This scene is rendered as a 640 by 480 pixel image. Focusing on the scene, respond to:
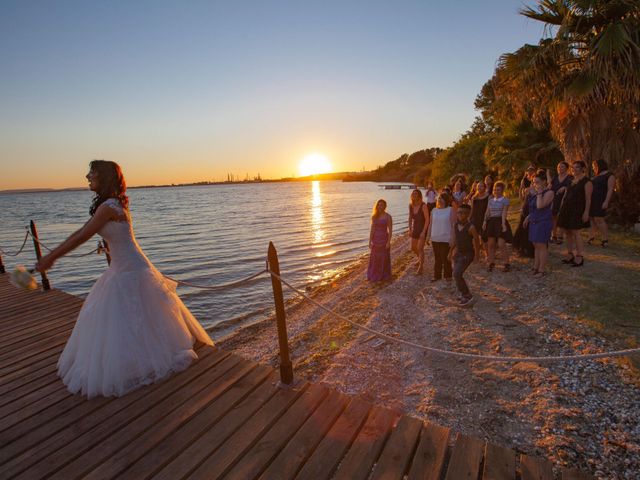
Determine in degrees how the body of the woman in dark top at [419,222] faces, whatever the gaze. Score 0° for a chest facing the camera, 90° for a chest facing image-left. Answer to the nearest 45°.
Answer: approximately 45°

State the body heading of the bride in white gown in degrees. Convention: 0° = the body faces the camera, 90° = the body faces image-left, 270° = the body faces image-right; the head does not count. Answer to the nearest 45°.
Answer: approximately 90°

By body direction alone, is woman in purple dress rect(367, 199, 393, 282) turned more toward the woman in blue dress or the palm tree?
the woman in blue dress

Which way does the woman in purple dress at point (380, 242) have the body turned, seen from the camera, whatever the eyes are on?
toward the camera

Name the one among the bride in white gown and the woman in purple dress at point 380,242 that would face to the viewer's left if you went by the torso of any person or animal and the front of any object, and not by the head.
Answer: the bride in white gown

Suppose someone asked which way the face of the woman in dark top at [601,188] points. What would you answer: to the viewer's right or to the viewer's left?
to the viewer's left

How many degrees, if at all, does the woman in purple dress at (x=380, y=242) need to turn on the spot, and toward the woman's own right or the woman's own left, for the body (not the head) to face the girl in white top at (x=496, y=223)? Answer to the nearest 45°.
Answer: approximately 90° to the woman's own left

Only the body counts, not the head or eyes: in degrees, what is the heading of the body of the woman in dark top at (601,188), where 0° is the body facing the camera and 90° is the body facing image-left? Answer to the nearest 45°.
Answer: approximately 45°

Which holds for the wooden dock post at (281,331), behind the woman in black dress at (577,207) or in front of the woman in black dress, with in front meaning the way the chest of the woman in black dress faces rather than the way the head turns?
in front

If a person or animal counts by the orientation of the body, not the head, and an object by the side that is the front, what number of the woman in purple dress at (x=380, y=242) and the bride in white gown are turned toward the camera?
1

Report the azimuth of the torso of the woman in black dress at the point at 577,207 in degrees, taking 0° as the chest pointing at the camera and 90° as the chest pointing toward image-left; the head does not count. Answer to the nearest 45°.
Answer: approximately 45°

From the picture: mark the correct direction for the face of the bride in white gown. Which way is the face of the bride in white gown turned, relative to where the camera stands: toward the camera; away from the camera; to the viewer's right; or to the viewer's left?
to the viewer's left

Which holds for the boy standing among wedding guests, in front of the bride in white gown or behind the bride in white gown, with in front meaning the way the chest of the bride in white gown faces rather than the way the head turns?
behind

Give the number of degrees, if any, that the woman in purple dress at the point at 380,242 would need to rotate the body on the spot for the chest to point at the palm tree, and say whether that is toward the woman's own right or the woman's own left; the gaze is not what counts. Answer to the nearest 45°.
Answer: approximately 90° to the woman's own left
